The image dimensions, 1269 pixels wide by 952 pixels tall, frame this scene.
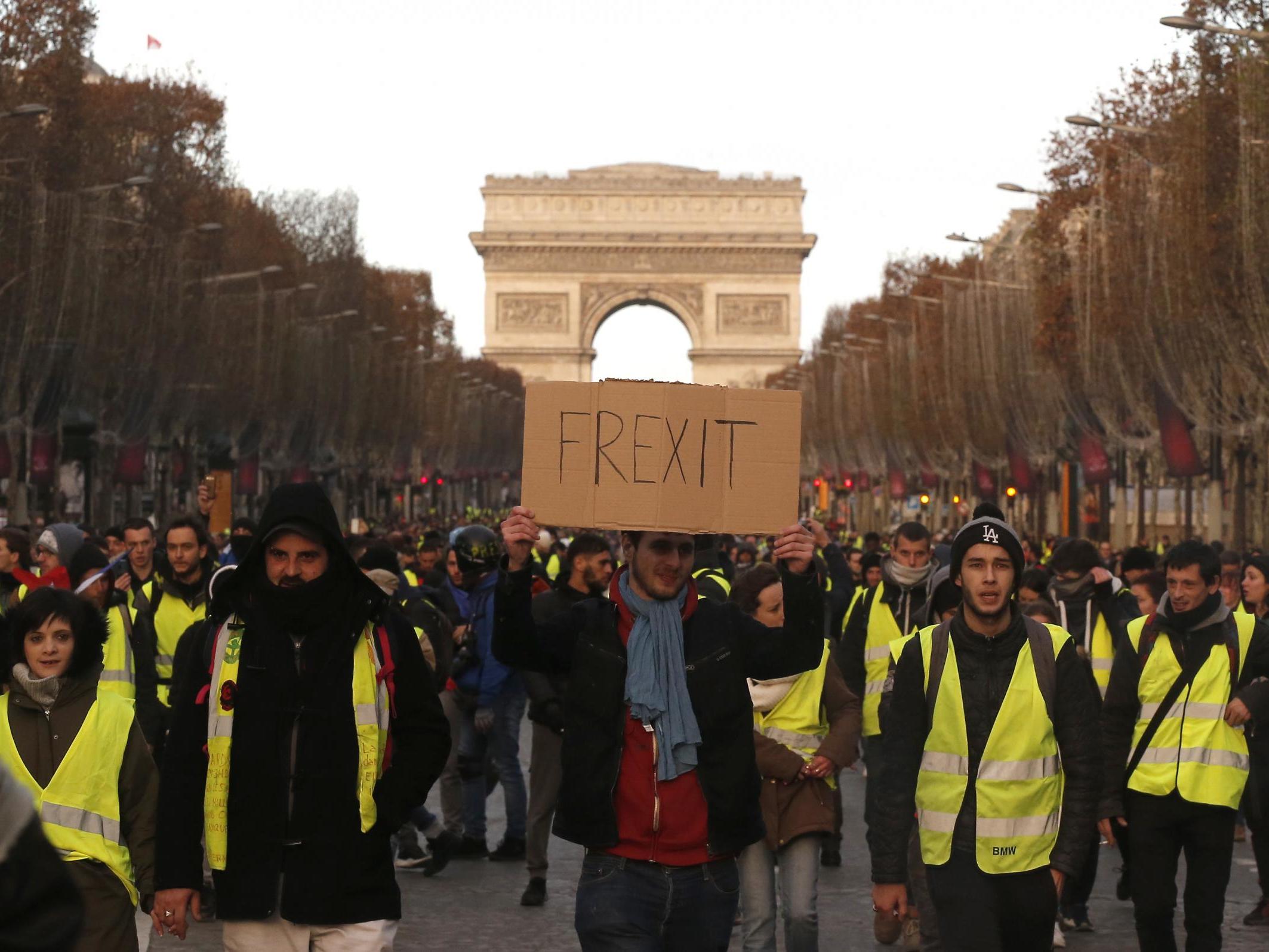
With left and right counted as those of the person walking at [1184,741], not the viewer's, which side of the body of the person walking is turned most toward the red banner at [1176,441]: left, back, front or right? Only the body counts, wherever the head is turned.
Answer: back

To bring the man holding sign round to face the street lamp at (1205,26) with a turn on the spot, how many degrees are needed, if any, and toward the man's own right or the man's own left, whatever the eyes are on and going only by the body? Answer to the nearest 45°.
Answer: approximately 180°

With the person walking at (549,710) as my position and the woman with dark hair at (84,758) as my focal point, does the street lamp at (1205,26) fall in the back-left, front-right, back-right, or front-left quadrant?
back-left

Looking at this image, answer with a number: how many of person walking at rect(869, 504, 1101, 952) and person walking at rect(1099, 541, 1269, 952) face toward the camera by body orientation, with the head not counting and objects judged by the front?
2

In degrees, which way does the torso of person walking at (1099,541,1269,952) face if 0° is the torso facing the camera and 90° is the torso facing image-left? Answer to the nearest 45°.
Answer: approximately 0°

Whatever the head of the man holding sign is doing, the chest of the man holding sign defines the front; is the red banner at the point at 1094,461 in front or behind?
behind

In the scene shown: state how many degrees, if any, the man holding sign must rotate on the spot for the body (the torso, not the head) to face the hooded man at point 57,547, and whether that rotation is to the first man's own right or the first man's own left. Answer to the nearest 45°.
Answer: approximately 135° to the first man's own right

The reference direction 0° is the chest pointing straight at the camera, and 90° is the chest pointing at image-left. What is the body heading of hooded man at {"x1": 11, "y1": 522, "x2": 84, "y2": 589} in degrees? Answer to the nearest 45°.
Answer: approximately 45°

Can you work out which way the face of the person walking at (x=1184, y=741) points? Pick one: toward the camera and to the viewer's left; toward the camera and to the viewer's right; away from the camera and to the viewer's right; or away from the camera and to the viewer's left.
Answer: toward the camera and to the viewer's left

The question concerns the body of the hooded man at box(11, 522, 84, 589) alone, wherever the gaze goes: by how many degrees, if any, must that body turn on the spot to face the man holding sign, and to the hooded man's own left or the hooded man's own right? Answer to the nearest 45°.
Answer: approximately 45° to the hooded man's own left
